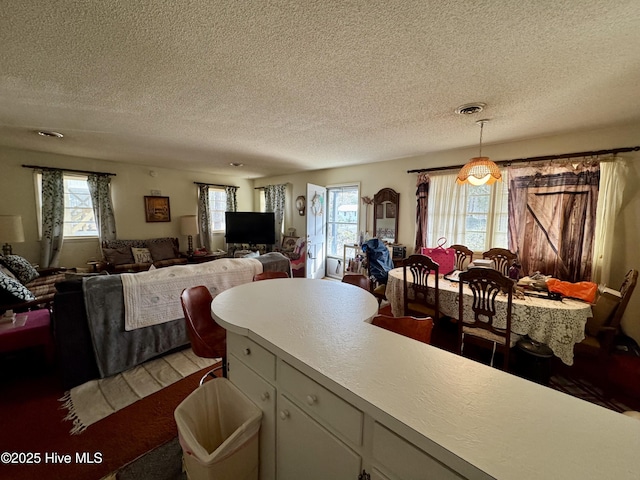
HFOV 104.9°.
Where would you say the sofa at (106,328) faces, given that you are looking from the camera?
facing away from the viewer and to the left of the viewer

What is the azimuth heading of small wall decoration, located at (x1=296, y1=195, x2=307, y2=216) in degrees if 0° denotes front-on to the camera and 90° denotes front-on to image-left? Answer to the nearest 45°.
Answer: approximately 0°

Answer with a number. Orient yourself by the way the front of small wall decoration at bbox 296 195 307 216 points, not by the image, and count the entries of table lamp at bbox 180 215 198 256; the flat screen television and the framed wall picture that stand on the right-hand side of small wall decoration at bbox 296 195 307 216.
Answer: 3

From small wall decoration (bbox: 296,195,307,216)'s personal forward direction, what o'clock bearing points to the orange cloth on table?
The orange cloth on table is roughly at 11 o'clock from the small wall decoration.

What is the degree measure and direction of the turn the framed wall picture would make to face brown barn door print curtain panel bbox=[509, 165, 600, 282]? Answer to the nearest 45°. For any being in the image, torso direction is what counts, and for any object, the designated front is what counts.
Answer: approximately 45° to its left

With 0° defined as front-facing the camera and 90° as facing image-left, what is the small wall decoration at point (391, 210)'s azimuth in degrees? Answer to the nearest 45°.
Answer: approximately 0°

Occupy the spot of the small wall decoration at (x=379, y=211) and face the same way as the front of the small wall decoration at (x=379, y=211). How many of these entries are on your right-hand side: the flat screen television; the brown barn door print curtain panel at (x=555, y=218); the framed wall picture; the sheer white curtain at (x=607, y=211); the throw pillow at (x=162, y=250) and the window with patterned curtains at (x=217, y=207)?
4

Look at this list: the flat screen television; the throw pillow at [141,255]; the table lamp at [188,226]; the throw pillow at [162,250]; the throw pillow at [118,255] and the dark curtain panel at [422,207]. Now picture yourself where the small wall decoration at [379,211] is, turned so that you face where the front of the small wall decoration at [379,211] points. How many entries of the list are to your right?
5

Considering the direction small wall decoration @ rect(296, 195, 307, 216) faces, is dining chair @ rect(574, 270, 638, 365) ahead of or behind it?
ahead

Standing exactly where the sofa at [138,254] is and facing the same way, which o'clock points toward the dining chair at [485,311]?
The dining chair is roughly at 11 o'clock from the sofa.

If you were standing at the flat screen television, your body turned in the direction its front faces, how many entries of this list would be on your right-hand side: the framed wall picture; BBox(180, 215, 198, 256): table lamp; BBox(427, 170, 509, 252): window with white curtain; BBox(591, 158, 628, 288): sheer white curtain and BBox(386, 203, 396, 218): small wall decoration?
2
